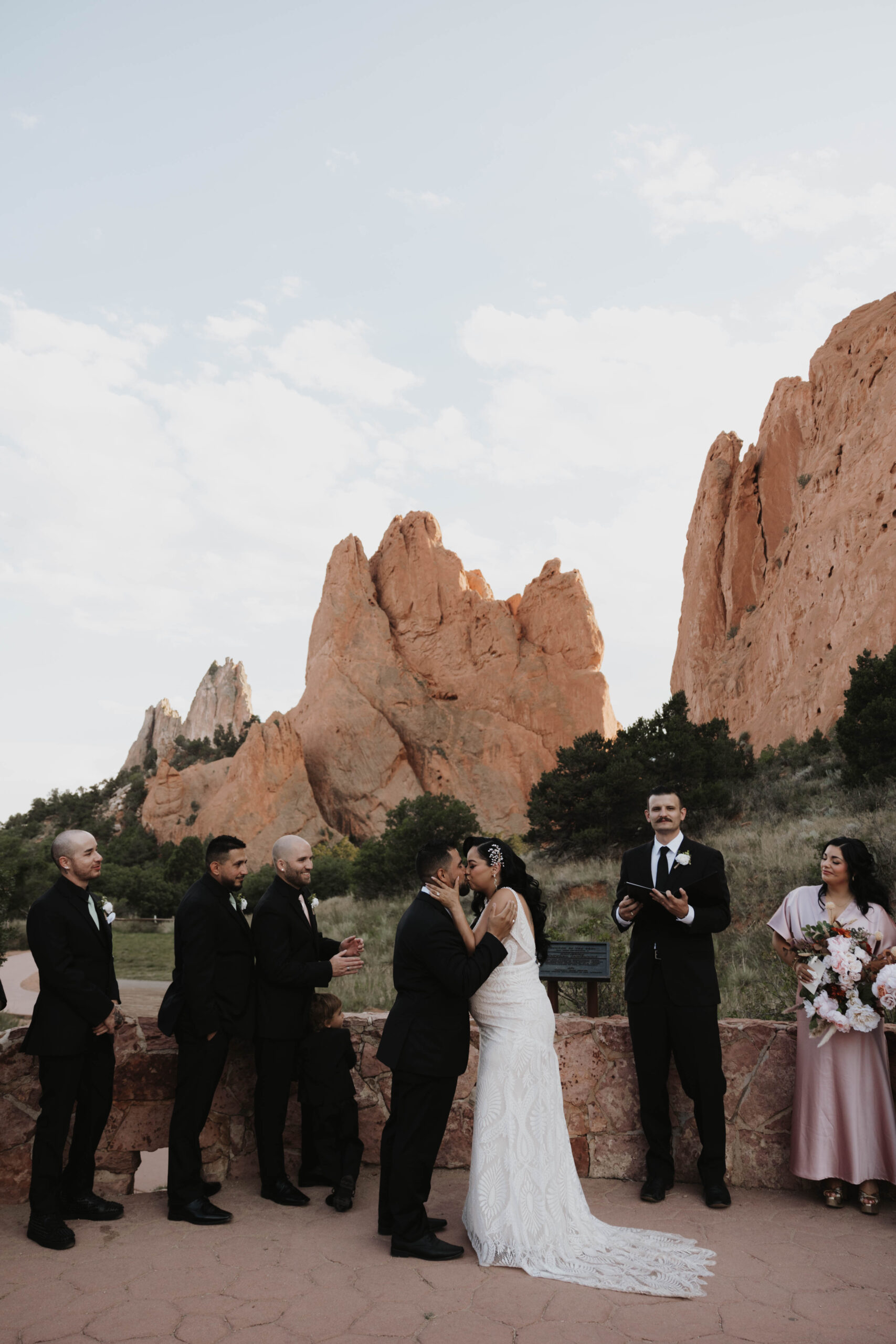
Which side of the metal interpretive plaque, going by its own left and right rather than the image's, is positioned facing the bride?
front

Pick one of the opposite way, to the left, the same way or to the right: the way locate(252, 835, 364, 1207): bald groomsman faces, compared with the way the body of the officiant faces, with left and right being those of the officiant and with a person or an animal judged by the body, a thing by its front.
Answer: to the left

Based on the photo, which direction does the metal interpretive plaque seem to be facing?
toward the camera

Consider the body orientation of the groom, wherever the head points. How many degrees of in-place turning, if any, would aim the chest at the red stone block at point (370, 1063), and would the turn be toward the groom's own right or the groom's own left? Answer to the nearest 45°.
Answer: approximately 90° to the groom's own left

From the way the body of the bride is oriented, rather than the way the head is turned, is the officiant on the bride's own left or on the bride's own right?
on the bride's own right

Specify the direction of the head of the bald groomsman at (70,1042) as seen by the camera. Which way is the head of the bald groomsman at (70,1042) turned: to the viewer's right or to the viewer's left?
to the viewer's right

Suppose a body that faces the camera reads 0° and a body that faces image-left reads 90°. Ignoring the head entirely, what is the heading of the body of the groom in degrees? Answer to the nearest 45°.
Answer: approximately 270°

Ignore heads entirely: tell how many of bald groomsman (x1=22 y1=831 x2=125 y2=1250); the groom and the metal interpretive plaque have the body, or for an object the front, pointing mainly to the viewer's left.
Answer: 0

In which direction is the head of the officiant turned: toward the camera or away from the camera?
toward the camera

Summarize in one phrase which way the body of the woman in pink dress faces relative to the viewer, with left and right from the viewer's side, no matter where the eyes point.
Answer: facing the viewer

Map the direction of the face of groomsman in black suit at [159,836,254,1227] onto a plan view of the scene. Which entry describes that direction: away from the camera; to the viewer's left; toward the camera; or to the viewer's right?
to the viewer's right

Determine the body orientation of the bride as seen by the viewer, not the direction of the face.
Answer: to the viewer's left

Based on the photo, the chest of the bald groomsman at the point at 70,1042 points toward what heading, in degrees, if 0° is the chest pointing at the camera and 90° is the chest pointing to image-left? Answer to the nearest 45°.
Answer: approximately 315°

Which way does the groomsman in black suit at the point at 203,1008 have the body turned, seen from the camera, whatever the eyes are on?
to the viewer's right

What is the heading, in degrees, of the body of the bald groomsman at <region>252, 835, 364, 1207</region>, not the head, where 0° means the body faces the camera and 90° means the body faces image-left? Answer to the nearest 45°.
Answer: approximately 270°

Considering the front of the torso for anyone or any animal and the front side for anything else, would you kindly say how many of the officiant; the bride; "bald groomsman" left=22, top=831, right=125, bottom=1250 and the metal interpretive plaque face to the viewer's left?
1

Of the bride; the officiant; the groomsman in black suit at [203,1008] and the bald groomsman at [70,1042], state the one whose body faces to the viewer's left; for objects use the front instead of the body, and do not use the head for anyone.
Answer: the bride
